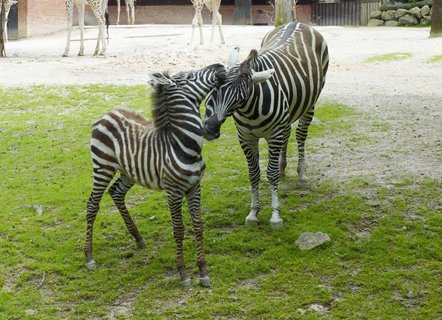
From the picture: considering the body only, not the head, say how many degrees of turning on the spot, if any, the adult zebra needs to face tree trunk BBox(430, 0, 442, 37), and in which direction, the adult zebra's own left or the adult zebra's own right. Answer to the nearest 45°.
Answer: approximately 135° to the adult zebra's own right

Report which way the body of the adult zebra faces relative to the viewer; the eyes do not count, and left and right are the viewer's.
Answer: facing the viewer and to the left of the viewer

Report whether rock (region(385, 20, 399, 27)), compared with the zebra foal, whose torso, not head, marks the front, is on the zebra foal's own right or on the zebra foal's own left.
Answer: on the zebra foal's own left

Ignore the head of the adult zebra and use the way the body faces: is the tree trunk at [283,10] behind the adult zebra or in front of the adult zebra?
behind

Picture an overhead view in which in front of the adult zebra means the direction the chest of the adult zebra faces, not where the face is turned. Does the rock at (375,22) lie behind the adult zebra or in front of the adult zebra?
behind

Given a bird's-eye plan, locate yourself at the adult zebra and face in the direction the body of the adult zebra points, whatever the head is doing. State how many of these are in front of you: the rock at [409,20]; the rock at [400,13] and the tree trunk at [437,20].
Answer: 0

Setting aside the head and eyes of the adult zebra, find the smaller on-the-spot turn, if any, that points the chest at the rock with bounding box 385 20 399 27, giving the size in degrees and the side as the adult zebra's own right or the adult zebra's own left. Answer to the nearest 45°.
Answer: approximately 135° to the adult zebra's own right

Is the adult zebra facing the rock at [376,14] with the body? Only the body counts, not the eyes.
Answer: no

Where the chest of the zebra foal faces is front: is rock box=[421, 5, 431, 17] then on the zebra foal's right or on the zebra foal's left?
on the zebra foal's left

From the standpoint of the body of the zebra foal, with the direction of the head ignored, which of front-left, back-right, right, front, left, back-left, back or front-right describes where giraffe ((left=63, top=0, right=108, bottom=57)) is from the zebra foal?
back-left

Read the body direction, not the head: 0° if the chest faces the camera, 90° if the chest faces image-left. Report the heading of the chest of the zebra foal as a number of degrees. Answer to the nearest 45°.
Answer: approximately 315°
